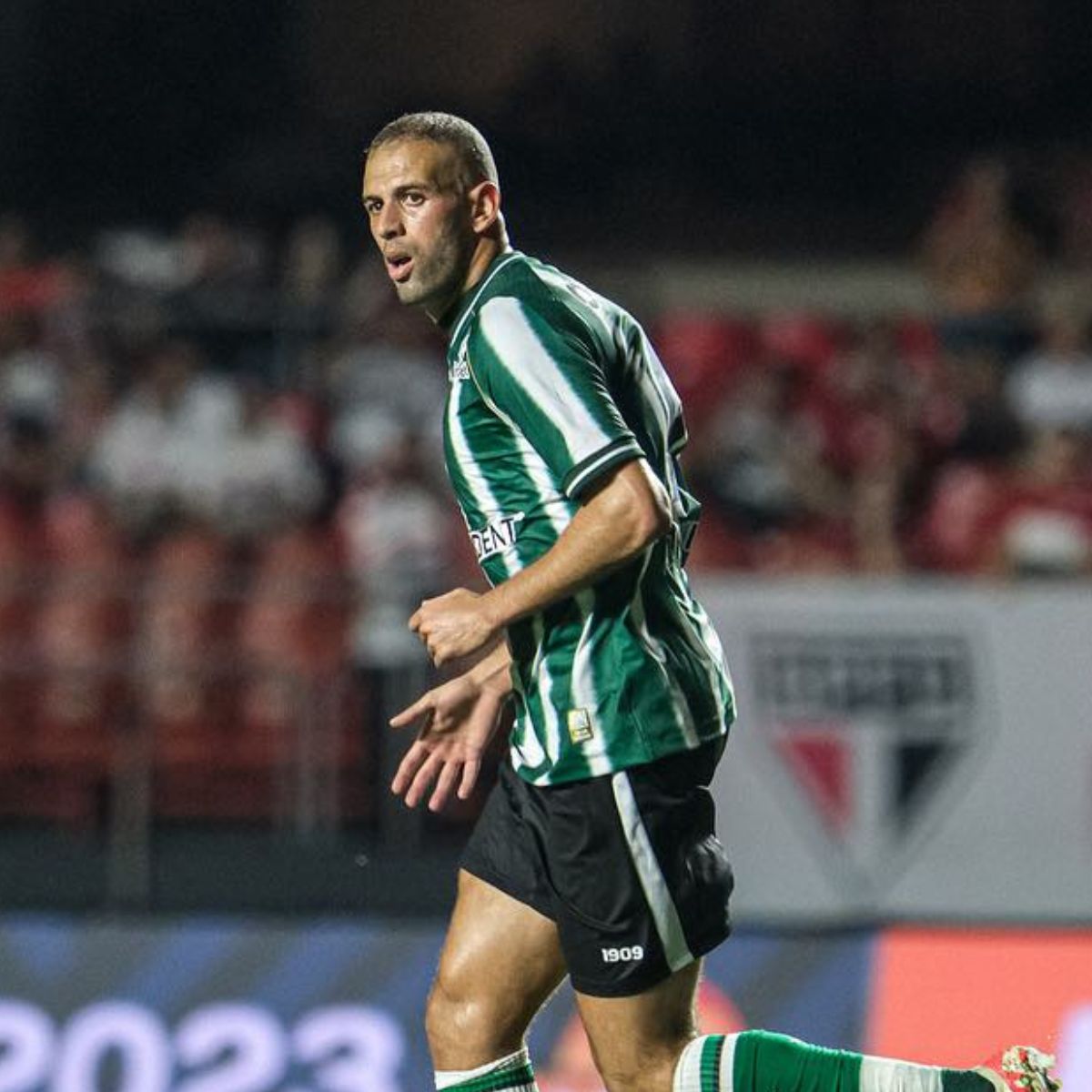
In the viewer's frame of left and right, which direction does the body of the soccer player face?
facing to the left of the viewer

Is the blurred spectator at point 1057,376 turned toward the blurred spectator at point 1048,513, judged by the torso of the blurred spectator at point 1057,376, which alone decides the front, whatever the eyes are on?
yes

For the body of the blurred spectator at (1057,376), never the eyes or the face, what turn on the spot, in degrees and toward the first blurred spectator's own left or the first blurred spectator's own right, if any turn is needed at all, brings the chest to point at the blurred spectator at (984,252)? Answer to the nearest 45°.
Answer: approximately 180°

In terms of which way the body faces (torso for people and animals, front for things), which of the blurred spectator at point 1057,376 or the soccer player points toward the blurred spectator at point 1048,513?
the blurred spectator at point 1057,376

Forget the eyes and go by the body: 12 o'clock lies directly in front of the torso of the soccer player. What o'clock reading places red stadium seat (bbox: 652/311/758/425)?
The red stadium seat is roughly at 3 o'clock from the soccer player.

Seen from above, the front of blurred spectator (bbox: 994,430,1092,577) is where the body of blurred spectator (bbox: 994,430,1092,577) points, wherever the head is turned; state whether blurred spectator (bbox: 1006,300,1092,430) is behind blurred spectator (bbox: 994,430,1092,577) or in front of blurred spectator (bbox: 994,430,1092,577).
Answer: behind

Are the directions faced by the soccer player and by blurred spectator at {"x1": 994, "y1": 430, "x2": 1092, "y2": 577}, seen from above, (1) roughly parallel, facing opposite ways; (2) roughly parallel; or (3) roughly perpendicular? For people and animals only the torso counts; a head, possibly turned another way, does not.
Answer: roughly perpendicular

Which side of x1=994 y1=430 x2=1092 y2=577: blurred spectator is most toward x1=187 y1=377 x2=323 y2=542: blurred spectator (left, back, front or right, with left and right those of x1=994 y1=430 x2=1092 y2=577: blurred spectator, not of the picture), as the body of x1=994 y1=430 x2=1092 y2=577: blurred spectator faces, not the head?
right

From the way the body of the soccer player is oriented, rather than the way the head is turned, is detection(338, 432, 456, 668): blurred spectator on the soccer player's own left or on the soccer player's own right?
on the soccer player's own right

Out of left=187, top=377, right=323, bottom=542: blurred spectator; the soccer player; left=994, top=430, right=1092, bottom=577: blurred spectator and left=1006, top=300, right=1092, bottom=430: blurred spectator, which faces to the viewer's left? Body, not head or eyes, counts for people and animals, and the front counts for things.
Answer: the soccer player

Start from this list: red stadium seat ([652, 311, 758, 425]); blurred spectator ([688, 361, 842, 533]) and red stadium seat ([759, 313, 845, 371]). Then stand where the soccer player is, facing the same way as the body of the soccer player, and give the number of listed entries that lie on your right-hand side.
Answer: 3

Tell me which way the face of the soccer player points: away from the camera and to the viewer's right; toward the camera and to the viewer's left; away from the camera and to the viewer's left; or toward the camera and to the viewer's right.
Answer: toward the camera and to the viewer's left

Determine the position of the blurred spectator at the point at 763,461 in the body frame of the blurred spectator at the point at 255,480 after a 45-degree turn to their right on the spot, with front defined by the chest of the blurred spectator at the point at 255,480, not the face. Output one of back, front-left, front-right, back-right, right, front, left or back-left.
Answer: back-left
